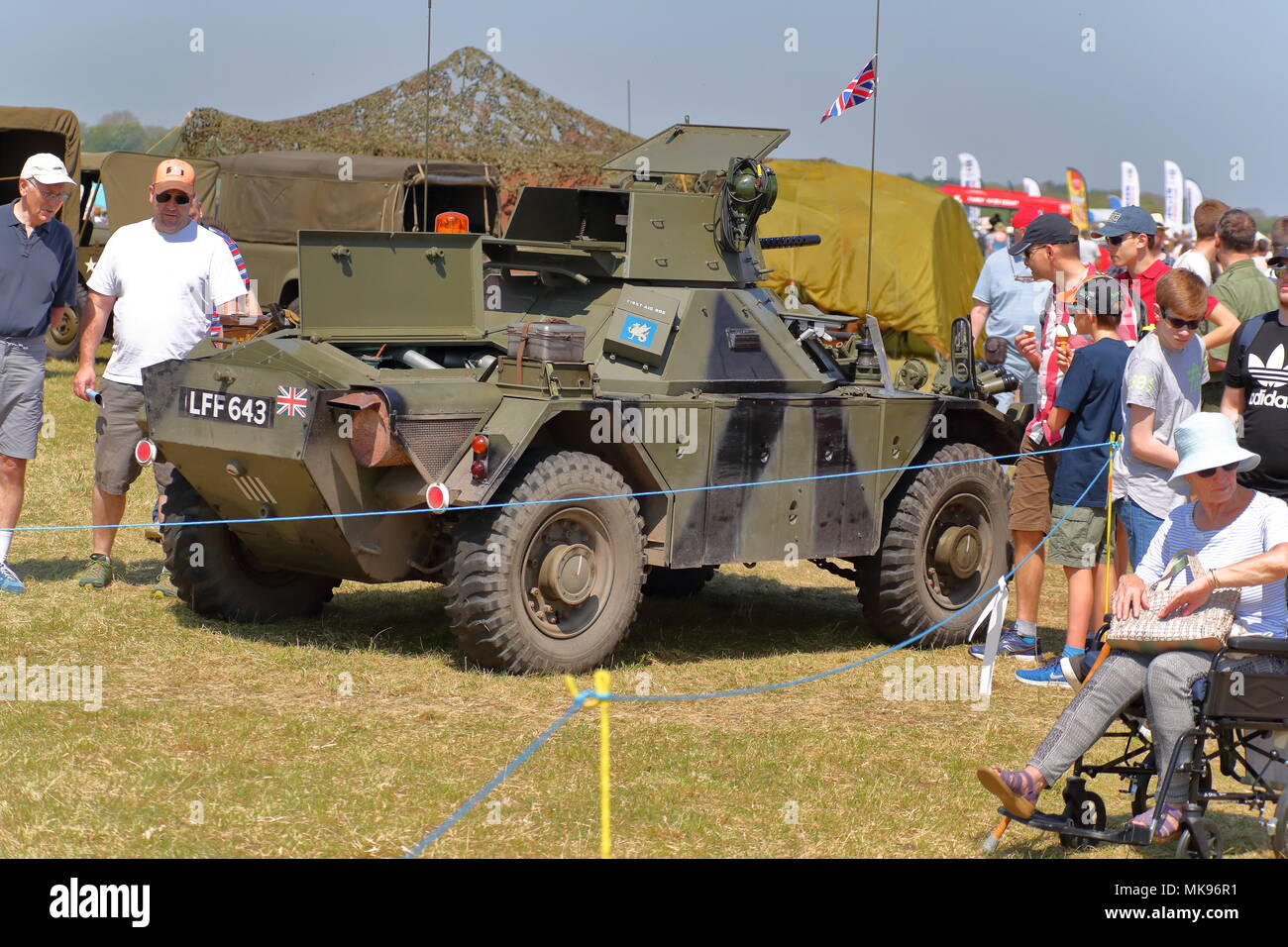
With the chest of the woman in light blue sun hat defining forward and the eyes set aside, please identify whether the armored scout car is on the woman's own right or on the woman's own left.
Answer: on the woman's own right

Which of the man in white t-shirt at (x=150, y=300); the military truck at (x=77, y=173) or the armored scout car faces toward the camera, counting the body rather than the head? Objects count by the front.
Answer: the man in white t-shirt

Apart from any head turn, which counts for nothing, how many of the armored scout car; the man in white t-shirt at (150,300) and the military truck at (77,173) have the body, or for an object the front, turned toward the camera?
1

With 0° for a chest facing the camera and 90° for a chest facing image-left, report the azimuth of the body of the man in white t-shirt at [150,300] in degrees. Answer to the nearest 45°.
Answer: approximately 0°

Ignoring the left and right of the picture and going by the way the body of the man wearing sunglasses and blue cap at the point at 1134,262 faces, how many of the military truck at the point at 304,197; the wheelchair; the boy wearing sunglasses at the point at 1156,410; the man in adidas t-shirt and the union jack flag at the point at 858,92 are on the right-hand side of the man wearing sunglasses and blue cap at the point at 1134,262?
2

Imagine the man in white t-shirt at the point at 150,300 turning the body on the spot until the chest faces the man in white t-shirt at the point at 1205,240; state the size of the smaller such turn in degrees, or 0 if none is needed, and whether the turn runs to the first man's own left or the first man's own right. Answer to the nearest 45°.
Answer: approximately 90° to the first man's own left

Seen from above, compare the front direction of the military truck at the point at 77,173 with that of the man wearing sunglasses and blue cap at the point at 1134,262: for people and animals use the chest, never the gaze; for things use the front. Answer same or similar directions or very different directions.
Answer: very different directions

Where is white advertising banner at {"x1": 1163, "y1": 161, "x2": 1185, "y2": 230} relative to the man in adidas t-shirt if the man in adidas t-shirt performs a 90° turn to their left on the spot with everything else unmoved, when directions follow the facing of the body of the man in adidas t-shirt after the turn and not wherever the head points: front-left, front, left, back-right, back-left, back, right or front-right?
back-left

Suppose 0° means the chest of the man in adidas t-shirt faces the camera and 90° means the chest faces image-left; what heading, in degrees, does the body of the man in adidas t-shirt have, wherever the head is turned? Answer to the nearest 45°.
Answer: approximately 45°

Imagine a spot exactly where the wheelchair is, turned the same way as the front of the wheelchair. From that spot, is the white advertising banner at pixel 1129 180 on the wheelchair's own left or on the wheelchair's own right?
on the wheelchair's own right

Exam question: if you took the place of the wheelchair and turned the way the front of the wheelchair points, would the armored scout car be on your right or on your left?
on your right

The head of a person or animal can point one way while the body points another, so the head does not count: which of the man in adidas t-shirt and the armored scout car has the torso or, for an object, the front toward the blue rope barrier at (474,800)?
the man in adidas t-shirt
